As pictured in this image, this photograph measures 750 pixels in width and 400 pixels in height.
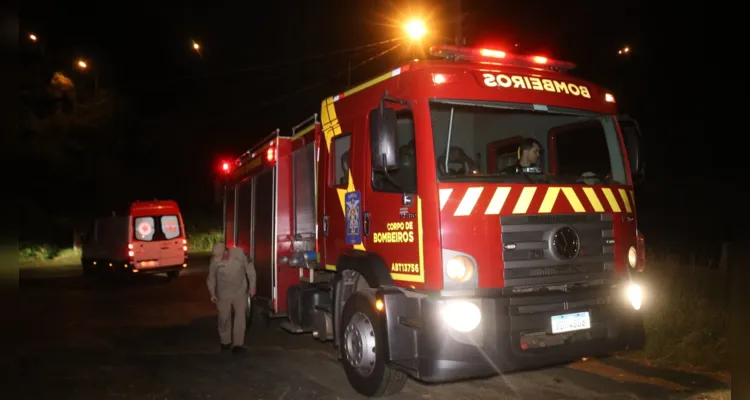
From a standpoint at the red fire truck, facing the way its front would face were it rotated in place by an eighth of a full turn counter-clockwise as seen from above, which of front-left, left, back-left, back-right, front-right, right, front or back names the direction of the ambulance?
back-left

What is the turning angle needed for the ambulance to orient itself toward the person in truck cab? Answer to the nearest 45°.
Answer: approximately 135° to its left

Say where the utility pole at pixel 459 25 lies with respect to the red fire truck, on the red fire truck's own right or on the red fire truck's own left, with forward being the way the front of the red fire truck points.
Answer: on the red fire truck's own left

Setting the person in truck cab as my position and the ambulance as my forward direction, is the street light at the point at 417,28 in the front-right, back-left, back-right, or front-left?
front-right

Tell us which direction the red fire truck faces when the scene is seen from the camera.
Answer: facing the viewer and to the right of the viewer

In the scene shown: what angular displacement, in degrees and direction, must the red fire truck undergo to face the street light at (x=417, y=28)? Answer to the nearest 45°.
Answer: approximately 135° to its left

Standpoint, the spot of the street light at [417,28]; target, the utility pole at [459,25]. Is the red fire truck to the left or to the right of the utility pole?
right

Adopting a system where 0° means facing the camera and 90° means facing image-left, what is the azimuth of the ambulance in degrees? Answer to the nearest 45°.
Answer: approximately 135°
